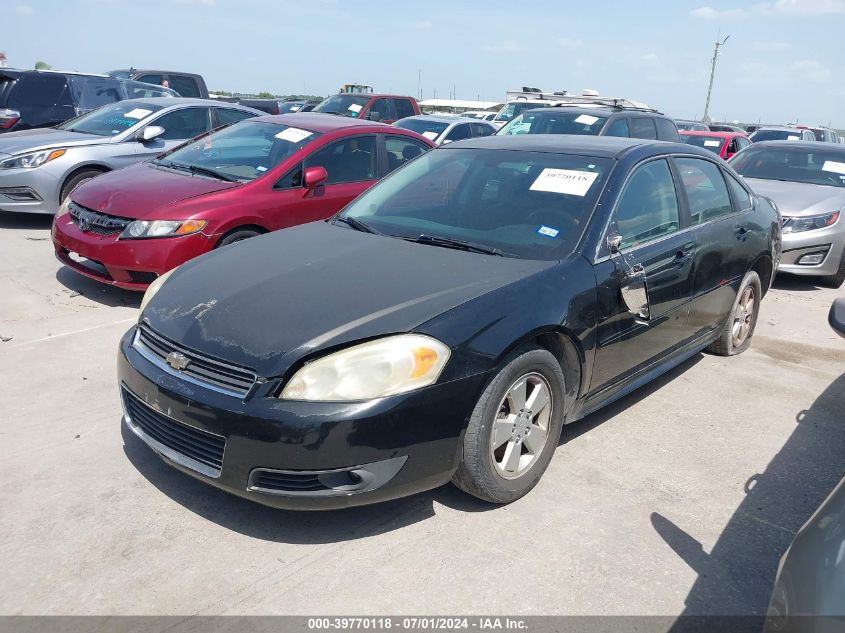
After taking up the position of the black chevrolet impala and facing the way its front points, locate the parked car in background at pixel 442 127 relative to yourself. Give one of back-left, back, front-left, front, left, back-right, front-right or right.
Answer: back-right

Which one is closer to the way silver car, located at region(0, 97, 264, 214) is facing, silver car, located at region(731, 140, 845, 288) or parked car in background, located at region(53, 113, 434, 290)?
the parked car in background

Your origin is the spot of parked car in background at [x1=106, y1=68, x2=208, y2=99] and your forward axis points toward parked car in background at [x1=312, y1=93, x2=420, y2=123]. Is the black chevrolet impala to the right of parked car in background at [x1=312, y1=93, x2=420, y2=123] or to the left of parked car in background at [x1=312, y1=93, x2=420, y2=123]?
right

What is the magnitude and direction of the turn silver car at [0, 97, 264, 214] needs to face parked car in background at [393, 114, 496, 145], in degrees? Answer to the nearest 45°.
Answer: approximately 180°

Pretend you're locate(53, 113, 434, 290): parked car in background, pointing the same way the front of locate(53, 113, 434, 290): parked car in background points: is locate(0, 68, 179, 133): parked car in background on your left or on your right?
on your right

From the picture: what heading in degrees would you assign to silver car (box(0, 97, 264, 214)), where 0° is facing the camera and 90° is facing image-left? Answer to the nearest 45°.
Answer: approximately 45°
